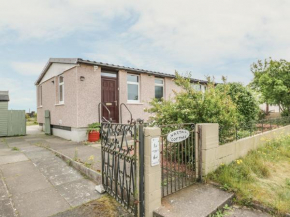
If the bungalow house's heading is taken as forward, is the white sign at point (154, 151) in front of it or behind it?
in front

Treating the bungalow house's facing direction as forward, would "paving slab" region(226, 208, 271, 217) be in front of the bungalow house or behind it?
in front

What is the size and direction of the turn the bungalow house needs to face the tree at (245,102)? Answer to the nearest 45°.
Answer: approximately 45° to its left

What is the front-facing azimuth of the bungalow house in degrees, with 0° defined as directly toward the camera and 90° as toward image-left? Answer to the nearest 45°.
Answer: approximately 315°

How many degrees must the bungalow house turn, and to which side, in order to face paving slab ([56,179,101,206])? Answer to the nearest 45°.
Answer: approximately 45° to its right

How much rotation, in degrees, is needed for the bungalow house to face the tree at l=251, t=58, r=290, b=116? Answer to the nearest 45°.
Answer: approximately 45° to its left

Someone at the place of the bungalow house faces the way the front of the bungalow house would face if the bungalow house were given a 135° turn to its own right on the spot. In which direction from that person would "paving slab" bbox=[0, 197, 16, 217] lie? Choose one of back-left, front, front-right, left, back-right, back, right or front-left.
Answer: left

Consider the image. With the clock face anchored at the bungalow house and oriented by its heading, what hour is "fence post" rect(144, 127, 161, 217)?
The fence post is roughly at 1 o'clock from the bungalow house.

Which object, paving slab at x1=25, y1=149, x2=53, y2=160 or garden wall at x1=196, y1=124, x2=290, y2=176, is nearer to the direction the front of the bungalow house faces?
the garden wall

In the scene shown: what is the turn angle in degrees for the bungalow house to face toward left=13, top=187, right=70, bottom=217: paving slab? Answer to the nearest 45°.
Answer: approximately 45° to its right

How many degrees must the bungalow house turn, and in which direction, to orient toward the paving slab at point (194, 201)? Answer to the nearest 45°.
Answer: approximately 45° to its right

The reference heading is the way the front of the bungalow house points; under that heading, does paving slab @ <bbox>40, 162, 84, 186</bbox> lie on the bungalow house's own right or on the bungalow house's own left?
on the bungalow house's own right

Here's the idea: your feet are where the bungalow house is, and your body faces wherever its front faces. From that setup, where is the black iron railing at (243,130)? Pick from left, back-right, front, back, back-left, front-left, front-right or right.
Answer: front

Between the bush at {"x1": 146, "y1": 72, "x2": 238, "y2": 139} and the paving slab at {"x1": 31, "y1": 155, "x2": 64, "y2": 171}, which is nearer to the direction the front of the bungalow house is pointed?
the bush

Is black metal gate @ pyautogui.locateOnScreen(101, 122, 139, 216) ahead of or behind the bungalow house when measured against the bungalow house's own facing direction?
ahead

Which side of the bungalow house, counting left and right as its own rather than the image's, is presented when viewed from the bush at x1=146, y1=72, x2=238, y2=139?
front
